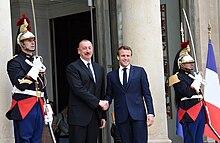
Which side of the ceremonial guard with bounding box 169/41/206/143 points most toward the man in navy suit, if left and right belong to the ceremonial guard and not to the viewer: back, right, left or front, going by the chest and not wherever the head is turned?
right

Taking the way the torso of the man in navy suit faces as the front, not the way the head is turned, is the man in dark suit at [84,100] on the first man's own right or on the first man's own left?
on the first man's own right

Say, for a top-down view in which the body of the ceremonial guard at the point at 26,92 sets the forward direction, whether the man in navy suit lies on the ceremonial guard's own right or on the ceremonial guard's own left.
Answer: on the ceremonial guard's own left

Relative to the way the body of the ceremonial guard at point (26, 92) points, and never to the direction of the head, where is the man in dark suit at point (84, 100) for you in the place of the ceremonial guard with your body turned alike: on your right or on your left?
on your left

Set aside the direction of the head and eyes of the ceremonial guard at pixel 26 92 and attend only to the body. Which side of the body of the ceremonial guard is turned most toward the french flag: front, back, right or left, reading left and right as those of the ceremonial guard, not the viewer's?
left

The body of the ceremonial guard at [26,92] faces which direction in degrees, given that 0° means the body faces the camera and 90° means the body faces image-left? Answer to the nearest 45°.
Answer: approximately 315°

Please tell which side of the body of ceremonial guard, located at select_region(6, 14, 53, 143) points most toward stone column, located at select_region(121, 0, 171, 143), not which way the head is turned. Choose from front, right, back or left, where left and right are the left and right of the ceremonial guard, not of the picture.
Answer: left

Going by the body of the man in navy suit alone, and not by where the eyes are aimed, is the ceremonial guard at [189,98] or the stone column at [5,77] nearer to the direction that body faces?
the stone column
